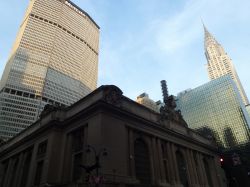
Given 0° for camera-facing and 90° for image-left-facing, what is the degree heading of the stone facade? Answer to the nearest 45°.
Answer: approximately 315°
